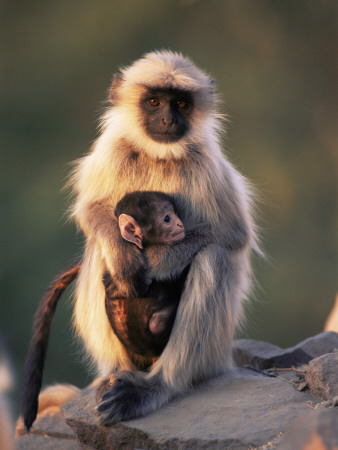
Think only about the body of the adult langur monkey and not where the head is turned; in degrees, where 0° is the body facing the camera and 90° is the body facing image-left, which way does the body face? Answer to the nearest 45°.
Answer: approximately 0°

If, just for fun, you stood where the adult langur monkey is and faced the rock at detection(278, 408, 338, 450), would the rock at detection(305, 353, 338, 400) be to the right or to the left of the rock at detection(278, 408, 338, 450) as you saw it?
left

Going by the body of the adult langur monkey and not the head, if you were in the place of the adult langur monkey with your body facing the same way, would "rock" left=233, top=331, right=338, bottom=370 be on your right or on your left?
on your left

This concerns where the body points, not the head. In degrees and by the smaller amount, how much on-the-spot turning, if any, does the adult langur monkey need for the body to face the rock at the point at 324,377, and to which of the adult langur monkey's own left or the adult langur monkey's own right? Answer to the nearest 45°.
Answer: approximately 45° to the adult langur monkey's own left
